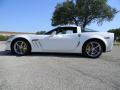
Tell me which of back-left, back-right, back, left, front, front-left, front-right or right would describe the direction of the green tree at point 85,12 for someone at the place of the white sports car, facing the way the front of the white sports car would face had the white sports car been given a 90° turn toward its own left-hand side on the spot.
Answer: back

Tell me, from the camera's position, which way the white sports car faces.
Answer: facing to the left of the viewer
